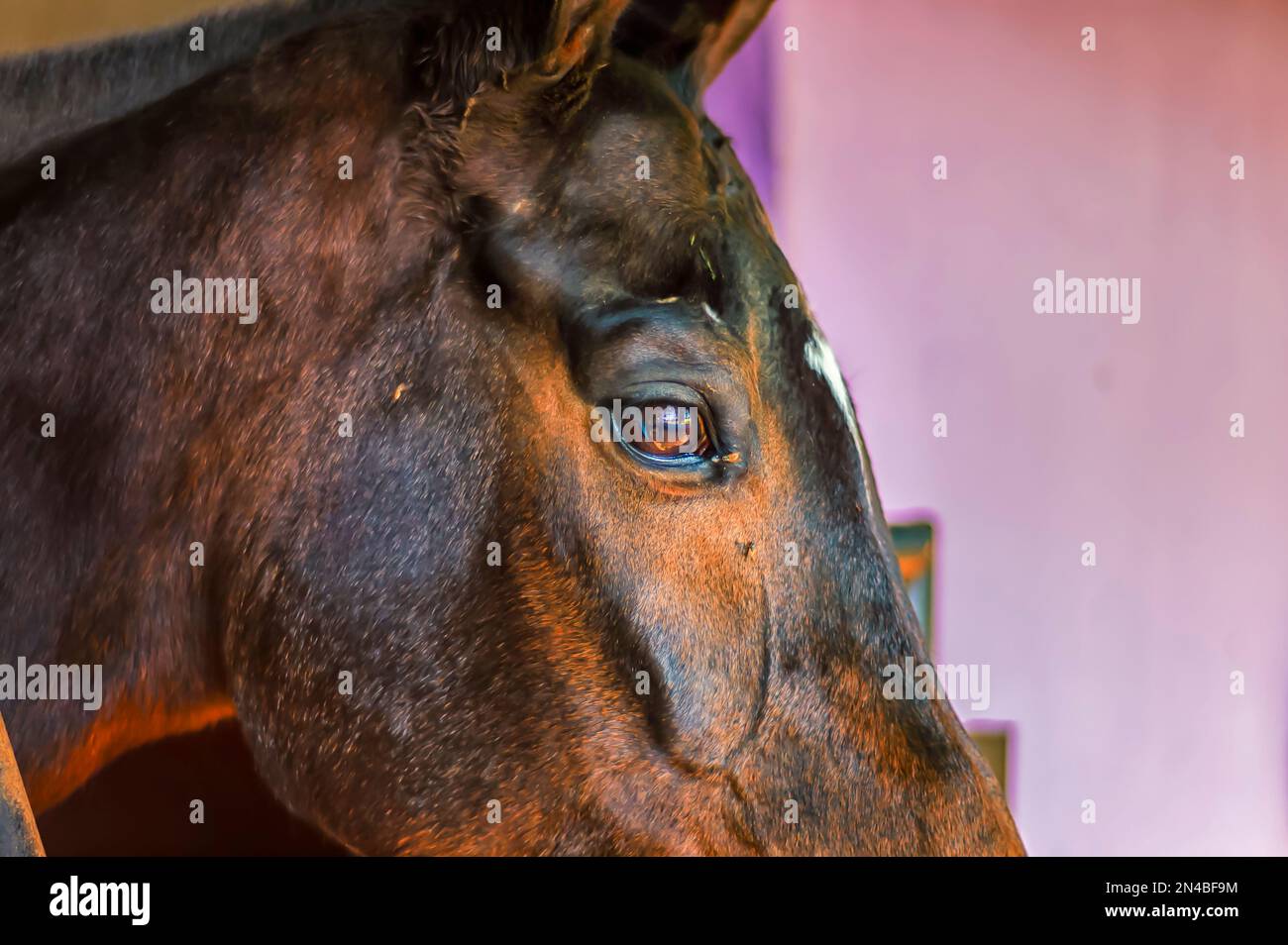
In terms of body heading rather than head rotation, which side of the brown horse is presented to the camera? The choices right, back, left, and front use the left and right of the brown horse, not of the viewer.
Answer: right
